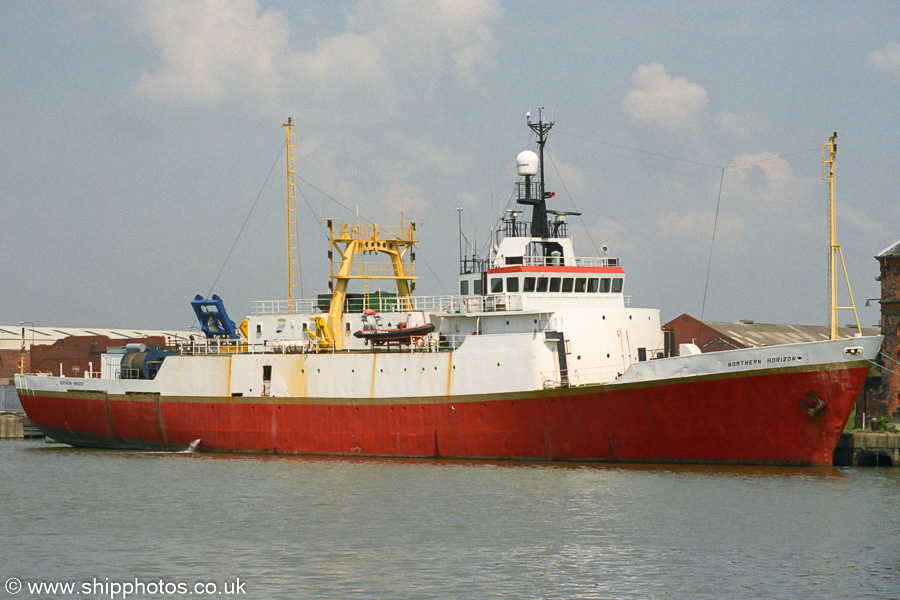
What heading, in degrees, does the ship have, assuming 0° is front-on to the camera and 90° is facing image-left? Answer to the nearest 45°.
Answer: approximately 315°

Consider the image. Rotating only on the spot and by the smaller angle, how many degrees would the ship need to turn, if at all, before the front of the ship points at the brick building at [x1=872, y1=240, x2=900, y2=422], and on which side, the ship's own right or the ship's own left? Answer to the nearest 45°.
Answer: approximately 45° to the ship's own left
